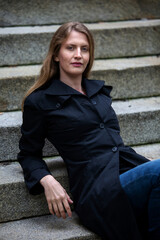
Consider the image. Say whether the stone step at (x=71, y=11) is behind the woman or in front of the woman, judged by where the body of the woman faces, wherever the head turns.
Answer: behind

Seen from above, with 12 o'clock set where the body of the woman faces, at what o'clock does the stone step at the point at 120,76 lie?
The stone step is roughly at 8 o'clock from the woman.

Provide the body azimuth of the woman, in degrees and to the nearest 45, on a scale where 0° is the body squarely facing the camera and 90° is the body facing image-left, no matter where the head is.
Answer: approximately 315°
